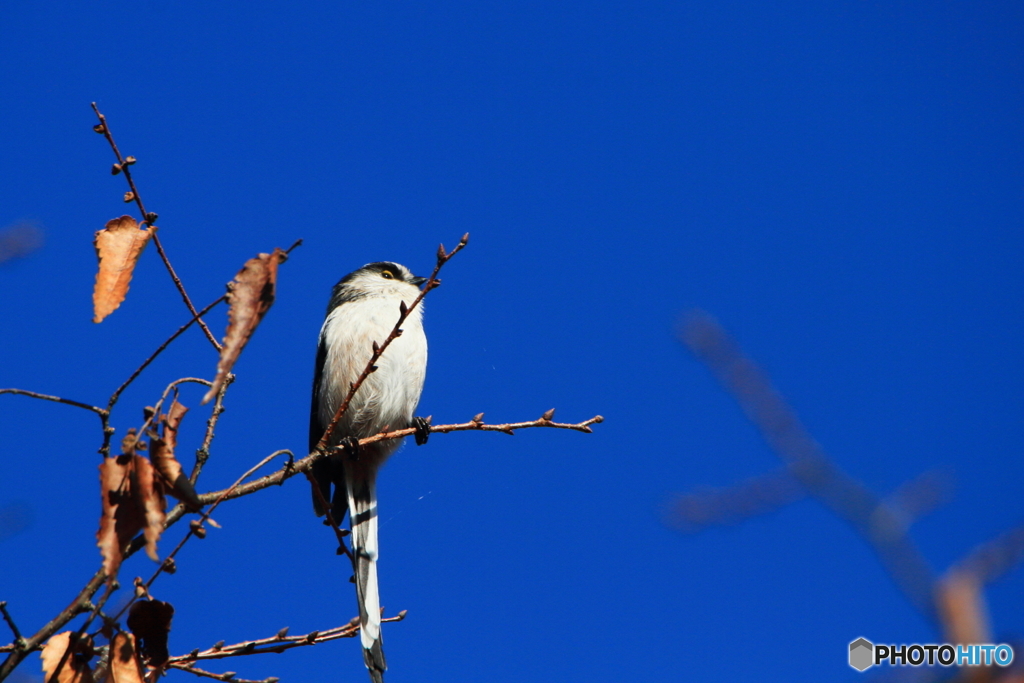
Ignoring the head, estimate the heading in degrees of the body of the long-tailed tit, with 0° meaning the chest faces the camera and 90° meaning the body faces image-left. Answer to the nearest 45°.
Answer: approximately 315°
